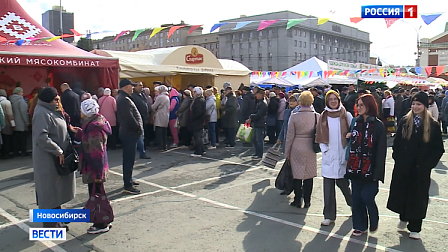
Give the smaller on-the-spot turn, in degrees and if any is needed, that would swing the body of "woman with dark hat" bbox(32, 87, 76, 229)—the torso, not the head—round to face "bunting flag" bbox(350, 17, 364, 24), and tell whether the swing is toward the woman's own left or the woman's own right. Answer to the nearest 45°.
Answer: approximately 45° to the woman's own left

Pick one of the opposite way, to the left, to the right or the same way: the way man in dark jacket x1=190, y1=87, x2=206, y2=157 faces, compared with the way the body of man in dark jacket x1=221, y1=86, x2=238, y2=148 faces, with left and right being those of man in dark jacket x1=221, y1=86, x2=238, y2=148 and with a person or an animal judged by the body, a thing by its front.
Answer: the same way

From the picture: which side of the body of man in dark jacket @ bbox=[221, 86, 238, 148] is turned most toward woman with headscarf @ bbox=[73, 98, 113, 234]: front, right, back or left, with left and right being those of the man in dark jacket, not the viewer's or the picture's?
left

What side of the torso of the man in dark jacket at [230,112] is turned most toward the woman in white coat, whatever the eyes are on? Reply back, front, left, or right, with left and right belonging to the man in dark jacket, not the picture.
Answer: left

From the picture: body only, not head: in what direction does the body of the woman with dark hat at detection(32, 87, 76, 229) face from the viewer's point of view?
to the viewer's right

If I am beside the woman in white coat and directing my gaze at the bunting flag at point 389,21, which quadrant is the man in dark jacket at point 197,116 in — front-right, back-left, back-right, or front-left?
front-left

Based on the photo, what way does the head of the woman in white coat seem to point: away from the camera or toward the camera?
toward the camera

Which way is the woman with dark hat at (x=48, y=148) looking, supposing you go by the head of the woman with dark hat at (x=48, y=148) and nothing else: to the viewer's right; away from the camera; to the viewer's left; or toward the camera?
to the viewer's right

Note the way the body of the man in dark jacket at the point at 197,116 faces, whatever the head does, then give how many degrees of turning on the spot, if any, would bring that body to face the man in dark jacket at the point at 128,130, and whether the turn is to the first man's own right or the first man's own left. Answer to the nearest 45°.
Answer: approximately 90° to the first man's own left
